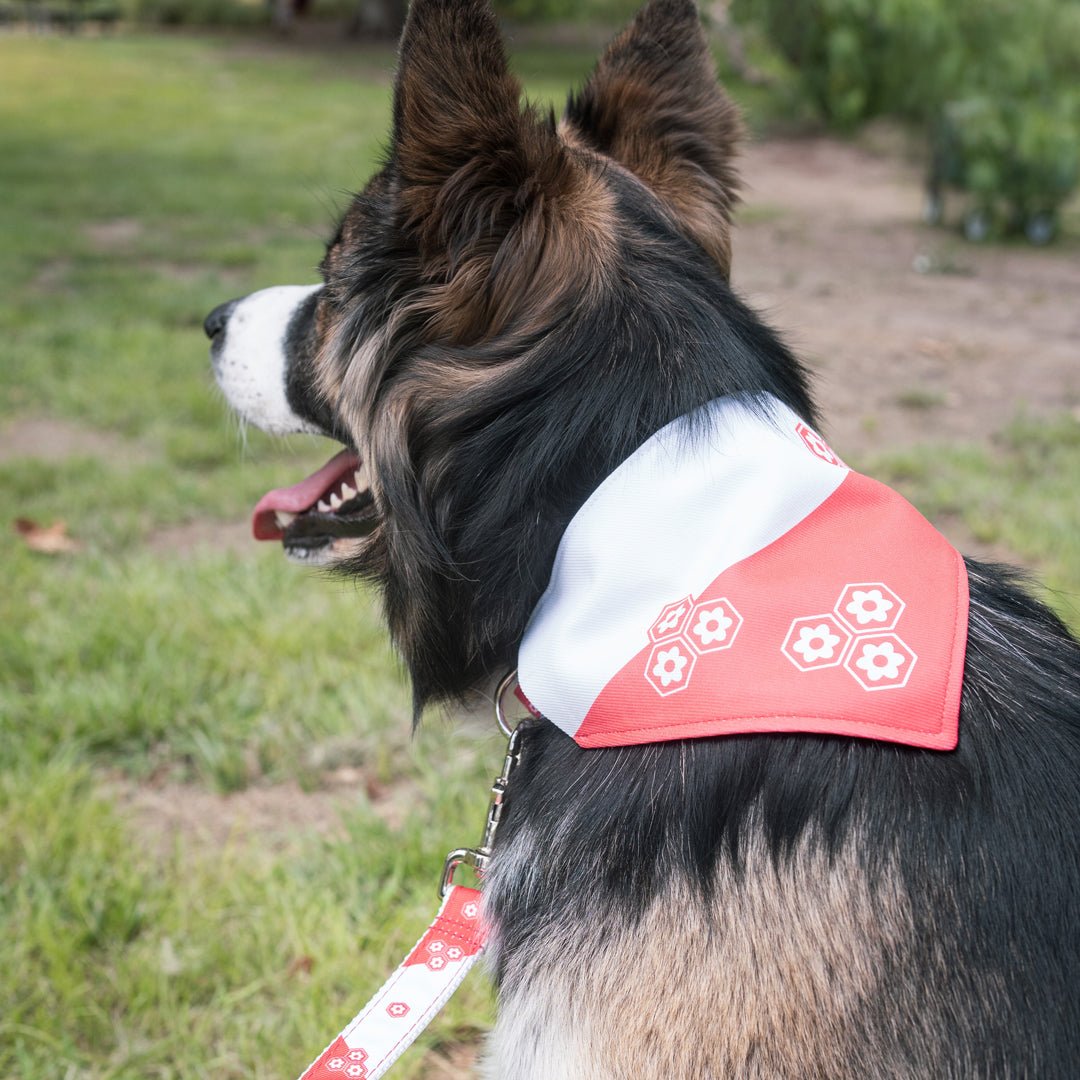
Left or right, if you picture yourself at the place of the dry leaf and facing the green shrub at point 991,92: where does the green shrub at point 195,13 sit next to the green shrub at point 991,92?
left

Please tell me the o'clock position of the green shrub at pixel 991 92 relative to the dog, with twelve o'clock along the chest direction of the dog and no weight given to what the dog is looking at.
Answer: The green shrub is roughly at 2 o'clock from the dog.

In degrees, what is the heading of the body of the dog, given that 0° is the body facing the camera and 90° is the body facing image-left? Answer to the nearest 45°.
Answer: approximately 135°
